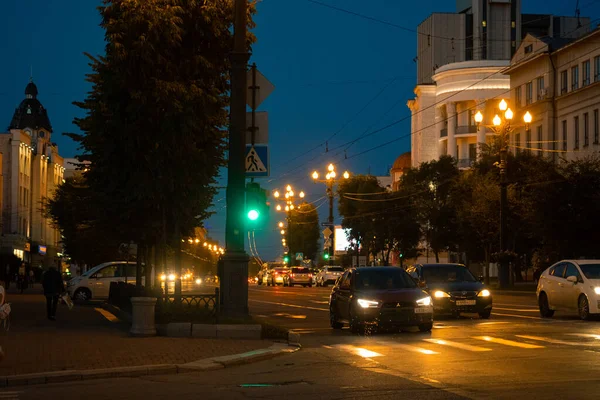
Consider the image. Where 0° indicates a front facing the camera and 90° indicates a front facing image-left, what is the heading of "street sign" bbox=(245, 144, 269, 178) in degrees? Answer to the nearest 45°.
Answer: approximately 0°

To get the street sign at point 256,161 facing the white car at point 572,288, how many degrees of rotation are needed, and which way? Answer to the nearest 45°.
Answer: approximately 135° to its left

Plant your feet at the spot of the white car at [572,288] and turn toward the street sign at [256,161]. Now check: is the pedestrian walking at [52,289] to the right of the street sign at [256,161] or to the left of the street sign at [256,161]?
right

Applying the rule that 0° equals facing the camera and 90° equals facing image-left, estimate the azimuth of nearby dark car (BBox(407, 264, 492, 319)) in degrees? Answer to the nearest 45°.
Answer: approximately 315°

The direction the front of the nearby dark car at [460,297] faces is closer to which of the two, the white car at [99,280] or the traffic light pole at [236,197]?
the traffic light pole

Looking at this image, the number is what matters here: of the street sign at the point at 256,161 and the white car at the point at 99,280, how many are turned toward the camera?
1

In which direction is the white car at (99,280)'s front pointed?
to the viewer's left

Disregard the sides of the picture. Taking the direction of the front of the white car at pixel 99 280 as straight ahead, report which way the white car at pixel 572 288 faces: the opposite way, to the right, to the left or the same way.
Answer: to the left

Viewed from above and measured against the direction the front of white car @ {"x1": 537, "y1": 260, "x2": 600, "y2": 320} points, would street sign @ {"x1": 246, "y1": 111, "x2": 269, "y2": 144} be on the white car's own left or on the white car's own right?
on the white car's own right

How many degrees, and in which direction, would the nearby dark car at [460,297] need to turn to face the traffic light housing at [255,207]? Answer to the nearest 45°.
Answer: approximately 90° to its right
